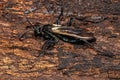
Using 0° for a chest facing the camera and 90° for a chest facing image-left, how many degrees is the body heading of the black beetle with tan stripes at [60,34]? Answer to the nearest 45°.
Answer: approximately 90°
